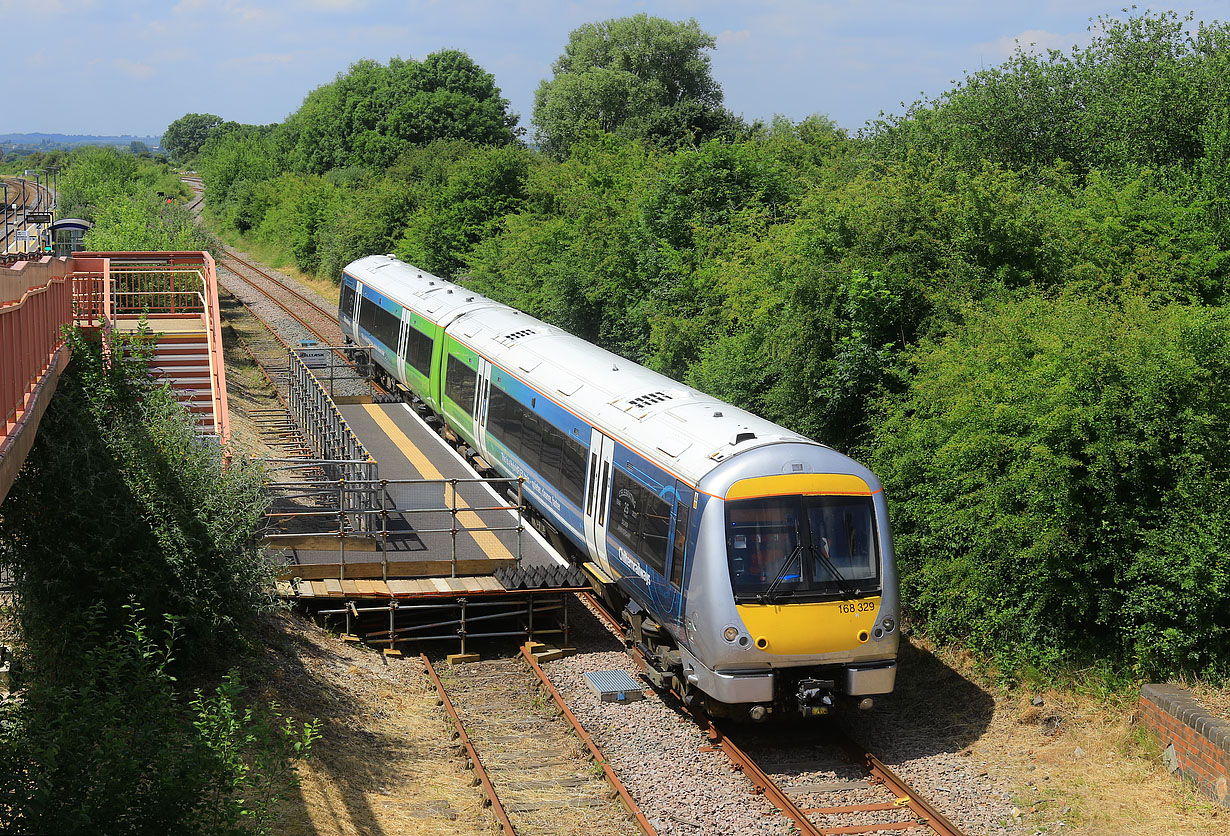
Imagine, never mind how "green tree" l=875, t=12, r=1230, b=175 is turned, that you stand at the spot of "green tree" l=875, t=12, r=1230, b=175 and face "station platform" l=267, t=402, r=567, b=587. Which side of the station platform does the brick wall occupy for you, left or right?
left

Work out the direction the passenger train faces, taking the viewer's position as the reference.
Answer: facing the viewer and to the right of the viewer

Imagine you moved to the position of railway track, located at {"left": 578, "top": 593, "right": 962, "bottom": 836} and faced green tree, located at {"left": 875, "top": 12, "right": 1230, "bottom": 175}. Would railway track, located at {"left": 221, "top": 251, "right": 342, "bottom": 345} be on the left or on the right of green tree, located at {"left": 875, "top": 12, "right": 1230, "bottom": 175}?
left

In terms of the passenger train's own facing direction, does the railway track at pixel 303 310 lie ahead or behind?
behind

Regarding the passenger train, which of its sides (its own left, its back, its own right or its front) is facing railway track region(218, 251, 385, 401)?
back

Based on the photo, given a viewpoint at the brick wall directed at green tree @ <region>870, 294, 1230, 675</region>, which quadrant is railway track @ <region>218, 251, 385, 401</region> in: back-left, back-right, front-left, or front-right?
front-left

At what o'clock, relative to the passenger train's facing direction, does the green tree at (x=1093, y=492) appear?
The green tree is roughly at 10 o'clock from the passenger train.

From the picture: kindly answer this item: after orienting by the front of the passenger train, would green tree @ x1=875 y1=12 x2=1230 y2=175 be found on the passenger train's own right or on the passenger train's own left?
on the passenger train's own left
